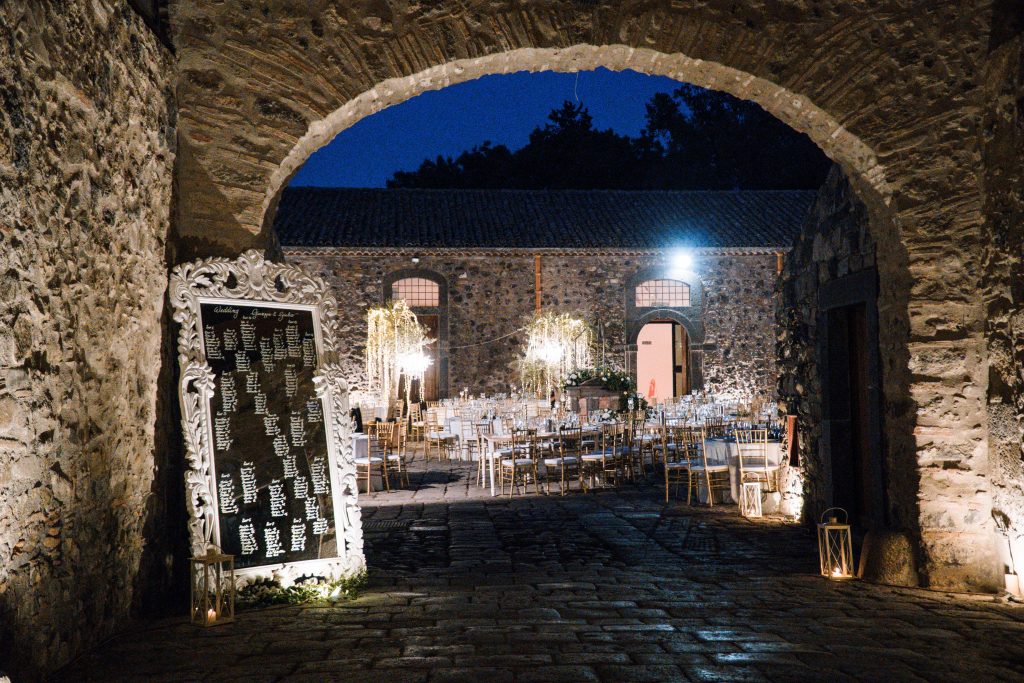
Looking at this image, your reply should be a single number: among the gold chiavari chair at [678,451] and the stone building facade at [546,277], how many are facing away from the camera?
1

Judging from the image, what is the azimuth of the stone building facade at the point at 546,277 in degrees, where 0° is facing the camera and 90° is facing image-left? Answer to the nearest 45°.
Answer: approximately 0°

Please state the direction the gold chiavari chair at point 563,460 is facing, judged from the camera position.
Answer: facing away from the viewer and to the left of the viewer

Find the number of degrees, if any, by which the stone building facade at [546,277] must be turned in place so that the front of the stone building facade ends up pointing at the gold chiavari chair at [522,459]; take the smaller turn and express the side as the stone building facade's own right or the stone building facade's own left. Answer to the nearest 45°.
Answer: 0° — it already faces it

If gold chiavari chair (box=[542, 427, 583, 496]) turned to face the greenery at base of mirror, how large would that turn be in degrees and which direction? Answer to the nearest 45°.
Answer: approximately 135° to its left

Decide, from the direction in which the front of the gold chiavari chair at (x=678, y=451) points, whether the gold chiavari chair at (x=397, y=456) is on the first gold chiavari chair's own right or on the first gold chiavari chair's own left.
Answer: on the first gold chiavari chair's own left

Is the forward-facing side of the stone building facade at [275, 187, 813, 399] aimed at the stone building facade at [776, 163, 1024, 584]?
yes

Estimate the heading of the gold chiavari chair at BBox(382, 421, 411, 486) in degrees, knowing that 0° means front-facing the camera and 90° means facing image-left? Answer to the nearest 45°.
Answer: approximately 135°
